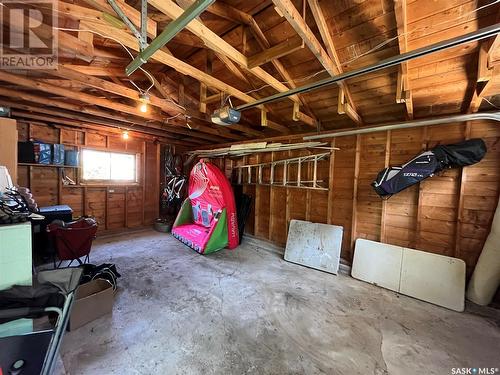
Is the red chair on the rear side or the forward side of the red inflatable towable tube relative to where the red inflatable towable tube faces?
on the forward side

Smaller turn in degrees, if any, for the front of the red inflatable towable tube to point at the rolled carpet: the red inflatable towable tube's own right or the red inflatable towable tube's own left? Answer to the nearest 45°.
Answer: approximately 90° to the red inflatable towable tube's own left

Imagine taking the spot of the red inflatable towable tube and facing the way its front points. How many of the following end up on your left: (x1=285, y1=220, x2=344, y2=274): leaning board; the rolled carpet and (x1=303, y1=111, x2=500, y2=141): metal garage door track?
3

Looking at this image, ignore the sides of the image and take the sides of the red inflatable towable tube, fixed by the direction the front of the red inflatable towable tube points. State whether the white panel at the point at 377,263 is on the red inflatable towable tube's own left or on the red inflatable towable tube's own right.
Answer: on the red inflatable towable tube's own left

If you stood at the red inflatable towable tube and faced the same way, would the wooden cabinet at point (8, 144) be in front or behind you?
in front

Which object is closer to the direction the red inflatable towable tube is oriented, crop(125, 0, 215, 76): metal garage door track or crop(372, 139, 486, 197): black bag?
the metal garage door track

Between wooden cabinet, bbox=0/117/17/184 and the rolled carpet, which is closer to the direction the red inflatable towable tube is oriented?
the wooden cabinet

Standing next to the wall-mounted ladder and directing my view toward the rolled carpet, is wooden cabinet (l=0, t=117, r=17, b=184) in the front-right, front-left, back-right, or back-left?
back-right

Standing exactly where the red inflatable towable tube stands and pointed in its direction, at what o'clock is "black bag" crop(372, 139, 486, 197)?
The black bag is roughly at 9 o'clock from the red inflatable towable tube.

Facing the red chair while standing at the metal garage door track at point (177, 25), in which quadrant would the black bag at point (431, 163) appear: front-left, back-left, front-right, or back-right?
back-right

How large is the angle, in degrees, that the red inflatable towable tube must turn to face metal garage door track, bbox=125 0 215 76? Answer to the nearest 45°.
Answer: approximately 45° to its left

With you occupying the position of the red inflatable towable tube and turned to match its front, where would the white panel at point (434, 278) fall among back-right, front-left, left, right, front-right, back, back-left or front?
left

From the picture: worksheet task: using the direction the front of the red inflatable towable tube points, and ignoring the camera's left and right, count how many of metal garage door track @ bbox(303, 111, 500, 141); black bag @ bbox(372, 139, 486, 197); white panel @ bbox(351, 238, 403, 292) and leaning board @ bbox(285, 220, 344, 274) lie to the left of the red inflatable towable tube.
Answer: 4

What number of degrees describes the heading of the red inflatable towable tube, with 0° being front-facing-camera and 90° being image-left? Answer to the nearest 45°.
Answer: approximately 45°

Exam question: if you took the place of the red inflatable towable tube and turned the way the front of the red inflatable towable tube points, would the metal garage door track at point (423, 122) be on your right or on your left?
on your left
